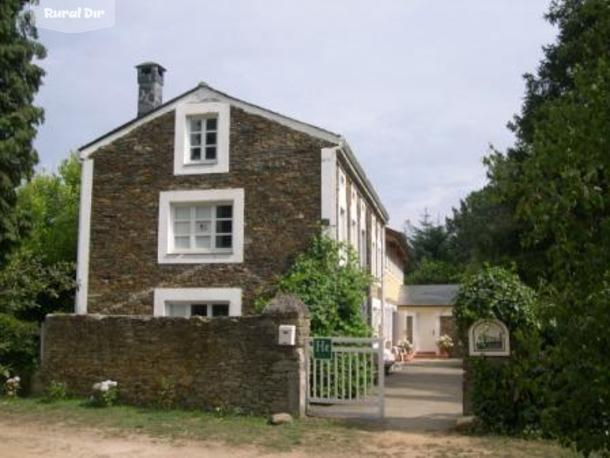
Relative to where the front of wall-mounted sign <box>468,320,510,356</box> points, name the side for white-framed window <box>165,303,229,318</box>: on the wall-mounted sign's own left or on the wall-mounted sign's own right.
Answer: on the wall-mounted sign's own right

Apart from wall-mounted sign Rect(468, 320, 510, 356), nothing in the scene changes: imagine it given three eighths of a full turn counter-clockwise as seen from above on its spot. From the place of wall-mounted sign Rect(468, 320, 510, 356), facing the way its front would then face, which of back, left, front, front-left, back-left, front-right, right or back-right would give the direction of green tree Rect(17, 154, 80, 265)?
left

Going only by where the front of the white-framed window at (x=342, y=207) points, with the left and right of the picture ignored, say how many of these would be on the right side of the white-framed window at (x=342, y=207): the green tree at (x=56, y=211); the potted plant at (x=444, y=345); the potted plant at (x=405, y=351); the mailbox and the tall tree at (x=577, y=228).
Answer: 2

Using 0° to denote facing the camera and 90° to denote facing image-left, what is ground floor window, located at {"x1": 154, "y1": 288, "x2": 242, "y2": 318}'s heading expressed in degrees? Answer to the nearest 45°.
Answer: approximately 0°

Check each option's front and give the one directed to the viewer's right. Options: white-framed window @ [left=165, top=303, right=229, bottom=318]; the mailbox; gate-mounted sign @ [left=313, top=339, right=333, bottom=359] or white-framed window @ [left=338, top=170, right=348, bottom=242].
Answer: white-framed window @ [left=338, top=170, right=348, bottom=242]

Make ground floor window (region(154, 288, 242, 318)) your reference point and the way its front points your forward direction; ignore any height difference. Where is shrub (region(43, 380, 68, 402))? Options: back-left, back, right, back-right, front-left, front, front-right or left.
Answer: front-right

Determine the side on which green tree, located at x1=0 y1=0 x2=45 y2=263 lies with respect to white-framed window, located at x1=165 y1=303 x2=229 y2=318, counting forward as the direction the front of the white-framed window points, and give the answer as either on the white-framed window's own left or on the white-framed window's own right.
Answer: on the white-framed window's own right

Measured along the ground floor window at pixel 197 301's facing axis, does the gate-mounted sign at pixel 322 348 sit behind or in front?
in front
